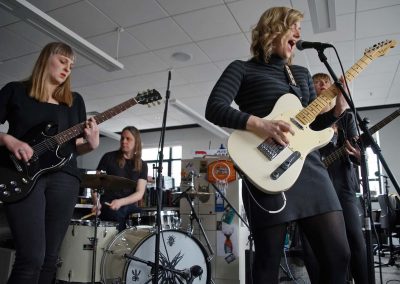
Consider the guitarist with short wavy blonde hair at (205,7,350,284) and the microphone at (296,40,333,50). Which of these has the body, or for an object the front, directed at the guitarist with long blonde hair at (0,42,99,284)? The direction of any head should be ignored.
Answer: the microphone

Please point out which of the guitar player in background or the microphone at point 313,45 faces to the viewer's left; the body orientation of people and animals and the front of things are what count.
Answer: the microphone

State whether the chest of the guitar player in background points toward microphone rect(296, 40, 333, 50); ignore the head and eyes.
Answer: yes

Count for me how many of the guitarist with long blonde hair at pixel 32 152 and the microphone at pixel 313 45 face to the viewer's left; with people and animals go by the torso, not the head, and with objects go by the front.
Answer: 1

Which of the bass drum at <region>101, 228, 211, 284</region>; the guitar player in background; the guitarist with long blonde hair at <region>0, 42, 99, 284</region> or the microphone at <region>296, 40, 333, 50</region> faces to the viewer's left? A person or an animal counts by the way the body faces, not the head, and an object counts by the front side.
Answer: the microphone

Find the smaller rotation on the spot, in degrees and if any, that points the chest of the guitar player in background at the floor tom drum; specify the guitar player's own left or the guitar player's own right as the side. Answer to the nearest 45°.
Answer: approximately 90° to the guitar player's own right
